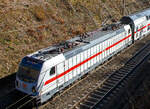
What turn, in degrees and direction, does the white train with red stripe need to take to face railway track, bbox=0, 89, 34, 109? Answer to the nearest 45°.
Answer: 0° — it already faces it

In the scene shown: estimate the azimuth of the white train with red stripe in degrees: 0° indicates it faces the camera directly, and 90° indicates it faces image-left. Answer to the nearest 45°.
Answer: approximately 45°

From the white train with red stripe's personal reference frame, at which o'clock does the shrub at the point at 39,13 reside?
The shrub is roughly at 4 o'clock from the white train with red stripe.

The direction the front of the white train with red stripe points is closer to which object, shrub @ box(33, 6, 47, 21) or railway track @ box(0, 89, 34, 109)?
the railway track
